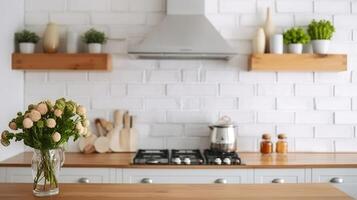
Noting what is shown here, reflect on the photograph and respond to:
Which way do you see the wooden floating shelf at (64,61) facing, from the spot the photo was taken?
facing the viewer

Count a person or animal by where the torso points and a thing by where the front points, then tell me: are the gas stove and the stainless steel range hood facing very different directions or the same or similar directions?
same or similar directions

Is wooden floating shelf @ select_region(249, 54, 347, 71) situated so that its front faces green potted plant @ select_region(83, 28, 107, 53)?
no

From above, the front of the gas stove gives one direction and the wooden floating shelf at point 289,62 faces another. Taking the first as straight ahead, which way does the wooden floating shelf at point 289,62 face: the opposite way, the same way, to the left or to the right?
the same way

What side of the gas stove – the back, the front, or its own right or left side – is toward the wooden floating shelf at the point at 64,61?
right

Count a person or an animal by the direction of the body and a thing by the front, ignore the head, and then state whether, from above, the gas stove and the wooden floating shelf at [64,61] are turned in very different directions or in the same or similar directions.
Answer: same or similar directions

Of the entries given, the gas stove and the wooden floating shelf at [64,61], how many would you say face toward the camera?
2

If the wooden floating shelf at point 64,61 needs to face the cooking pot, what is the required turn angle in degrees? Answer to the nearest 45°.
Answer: approximately 90° to its left

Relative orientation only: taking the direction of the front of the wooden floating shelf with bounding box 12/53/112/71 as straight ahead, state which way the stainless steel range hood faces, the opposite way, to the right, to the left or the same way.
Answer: the same way

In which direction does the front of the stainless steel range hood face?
toward the camera

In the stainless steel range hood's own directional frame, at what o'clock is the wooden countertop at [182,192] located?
The wooden countertop is roughly at 12 o'clock from the stainless steel range hood.

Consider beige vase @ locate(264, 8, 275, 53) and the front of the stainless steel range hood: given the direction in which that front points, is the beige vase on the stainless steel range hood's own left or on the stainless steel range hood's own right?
on the stainless steel range hood's own left

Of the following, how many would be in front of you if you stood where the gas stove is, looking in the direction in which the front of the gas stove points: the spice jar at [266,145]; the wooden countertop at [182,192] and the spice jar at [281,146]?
1

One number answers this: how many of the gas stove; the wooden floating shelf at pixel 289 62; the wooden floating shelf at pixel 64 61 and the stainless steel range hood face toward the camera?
4

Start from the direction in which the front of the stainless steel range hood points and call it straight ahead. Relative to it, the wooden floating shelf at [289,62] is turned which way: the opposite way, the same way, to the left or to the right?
the same way

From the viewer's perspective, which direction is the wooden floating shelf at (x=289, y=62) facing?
toward the camera
